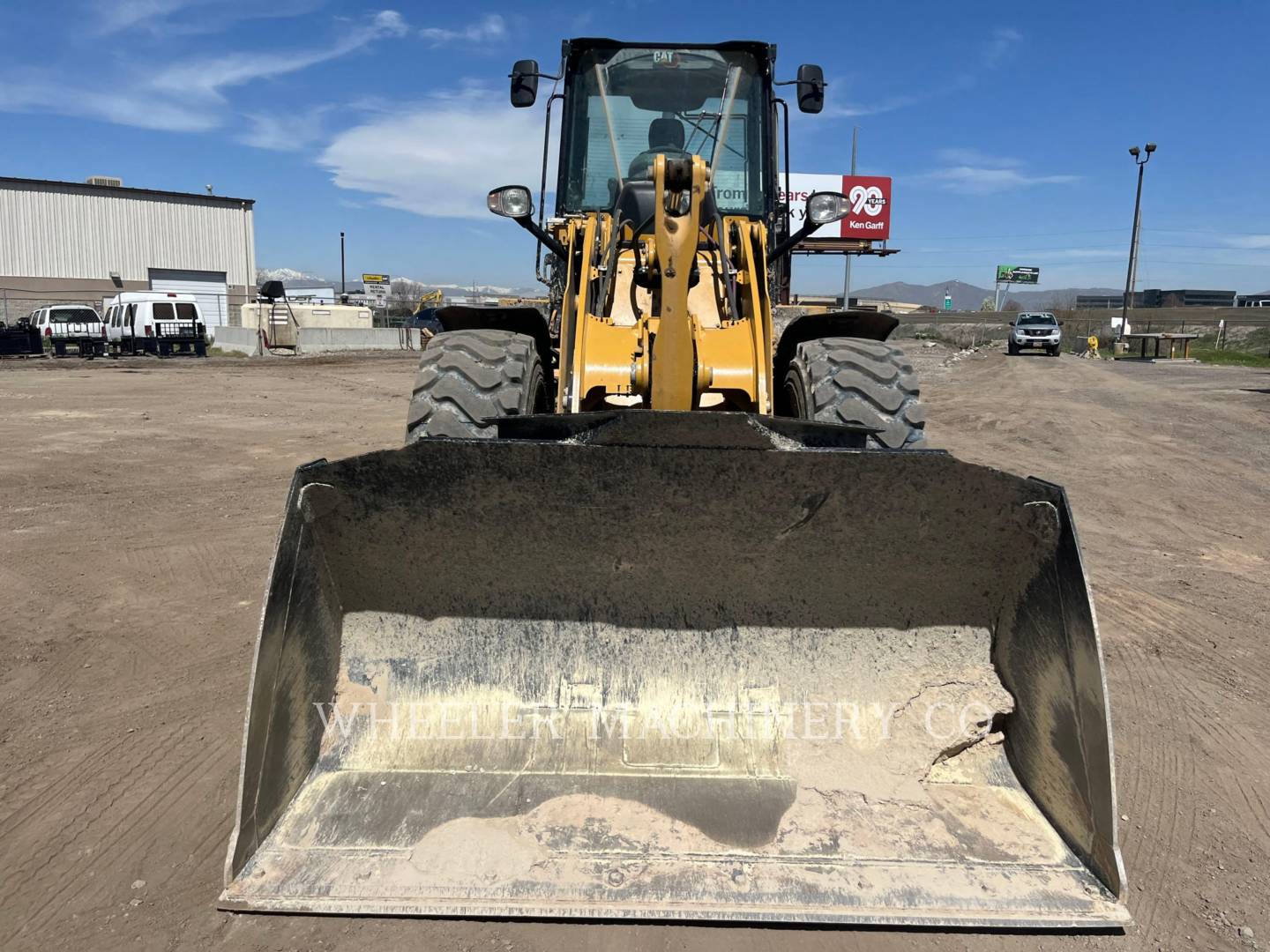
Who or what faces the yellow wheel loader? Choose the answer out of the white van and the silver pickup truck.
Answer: the silver pickup truck

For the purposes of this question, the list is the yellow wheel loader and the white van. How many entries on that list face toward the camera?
1

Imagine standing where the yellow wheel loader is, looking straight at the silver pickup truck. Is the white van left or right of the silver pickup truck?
left

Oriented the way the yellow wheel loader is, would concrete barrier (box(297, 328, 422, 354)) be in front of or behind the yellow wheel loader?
behind

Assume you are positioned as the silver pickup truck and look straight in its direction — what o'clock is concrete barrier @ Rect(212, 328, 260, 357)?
The concrete barrier is roughly at 2 o'clock from the silver pickup truck.

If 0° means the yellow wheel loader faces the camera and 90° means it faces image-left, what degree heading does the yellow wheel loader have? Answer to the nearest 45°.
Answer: approximately 0°

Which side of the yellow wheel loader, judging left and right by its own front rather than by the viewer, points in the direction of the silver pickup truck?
back

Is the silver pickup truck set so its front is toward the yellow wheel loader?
yes

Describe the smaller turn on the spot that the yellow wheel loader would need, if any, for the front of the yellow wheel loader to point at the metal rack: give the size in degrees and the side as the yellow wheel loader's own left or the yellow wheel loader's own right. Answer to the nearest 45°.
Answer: approximately 135° to the yellow wheel loader's own left

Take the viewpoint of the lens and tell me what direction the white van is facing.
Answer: facing away from the viewer and to the left of the viewer

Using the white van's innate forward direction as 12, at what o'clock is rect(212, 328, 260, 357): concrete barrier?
The concrete barrier is roughly at 3 o'clock from the white van.
